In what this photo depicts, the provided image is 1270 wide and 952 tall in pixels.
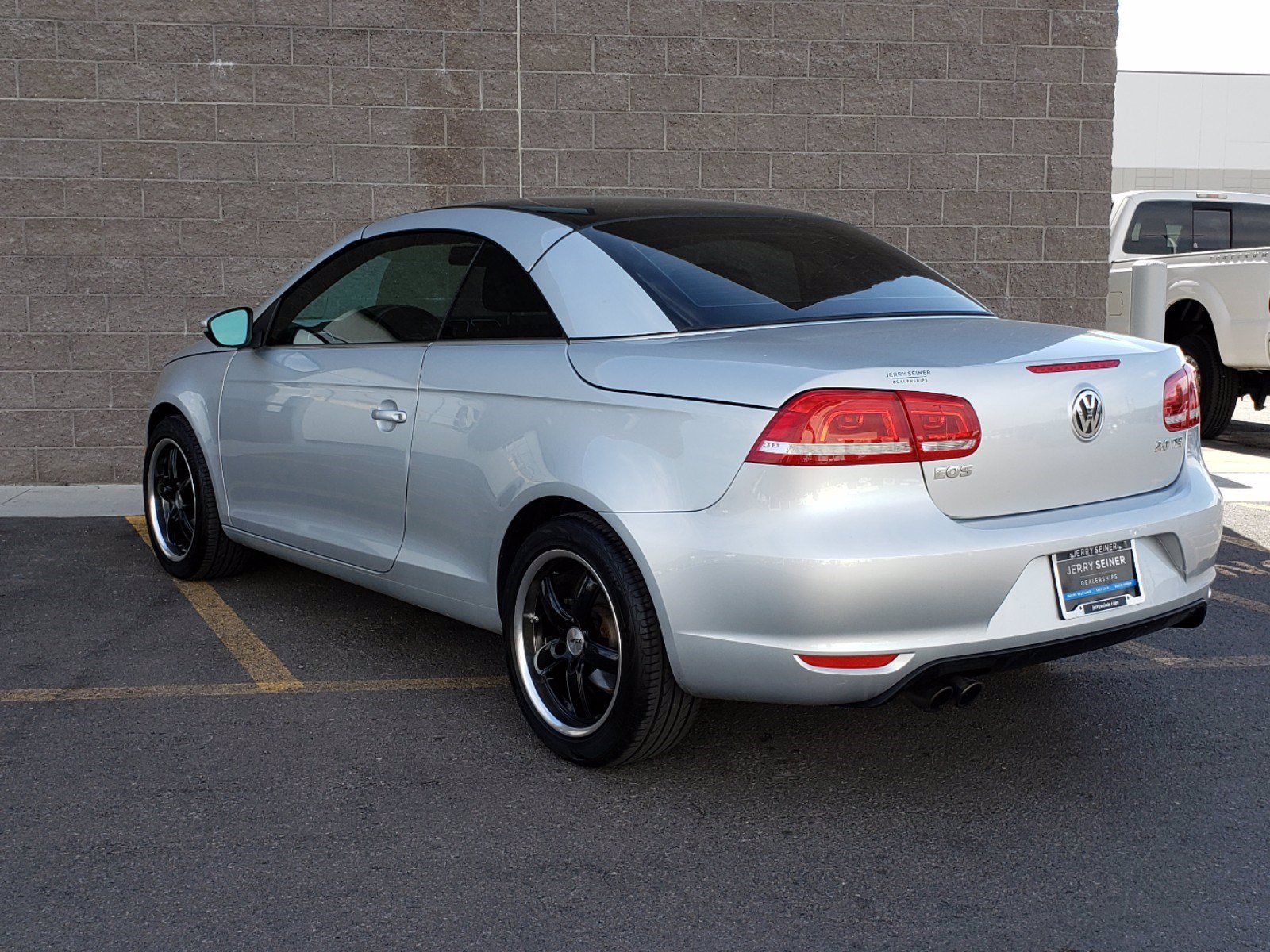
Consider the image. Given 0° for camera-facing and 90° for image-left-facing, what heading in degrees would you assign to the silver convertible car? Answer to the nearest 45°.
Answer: approximately 135°

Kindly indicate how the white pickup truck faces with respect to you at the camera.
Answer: facing away from the viewer and to the left of the viewer
